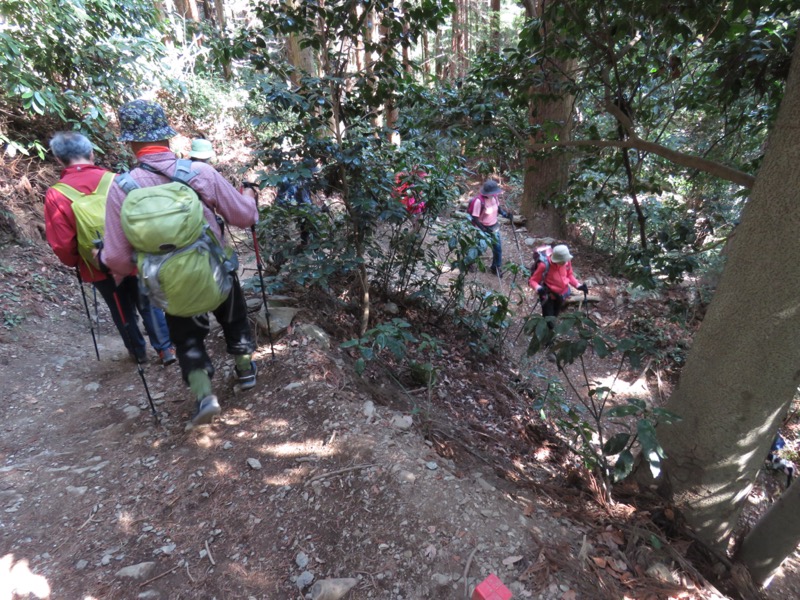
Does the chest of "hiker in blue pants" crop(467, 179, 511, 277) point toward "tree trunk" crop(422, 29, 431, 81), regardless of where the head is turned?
no

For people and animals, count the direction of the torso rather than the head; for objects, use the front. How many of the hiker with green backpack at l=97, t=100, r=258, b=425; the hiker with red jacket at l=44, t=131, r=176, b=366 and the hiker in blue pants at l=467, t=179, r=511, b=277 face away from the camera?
2

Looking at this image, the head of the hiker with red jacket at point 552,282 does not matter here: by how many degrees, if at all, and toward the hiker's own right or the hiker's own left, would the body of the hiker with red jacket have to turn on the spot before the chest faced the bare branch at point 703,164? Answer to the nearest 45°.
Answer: approximately 45° to the hiker's own right

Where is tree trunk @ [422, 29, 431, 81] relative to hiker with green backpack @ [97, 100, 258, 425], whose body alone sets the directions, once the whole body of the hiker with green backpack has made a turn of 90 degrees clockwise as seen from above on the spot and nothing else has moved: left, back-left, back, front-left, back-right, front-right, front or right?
front-left

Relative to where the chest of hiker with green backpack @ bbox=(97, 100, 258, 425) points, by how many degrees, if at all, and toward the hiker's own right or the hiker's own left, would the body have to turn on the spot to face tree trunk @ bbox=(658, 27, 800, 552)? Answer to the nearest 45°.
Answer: approximately 135° to the hiker's own right

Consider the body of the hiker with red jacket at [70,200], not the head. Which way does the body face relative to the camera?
away from the camera

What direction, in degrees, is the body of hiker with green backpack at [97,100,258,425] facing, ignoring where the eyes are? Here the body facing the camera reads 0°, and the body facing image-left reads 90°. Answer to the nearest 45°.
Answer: approximately 180°

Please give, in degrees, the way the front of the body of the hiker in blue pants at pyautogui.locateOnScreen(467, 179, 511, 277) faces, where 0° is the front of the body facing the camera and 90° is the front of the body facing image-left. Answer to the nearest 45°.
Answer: approximately 315°

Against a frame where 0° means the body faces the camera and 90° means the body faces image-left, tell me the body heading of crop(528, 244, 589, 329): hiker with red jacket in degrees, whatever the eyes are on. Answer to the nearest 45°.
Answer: approximately 315°

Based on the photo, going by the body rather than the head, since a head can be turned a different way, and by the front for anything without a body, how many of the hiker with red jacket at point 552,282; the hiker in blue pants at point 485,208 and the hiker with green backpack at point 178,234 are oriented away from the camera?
1

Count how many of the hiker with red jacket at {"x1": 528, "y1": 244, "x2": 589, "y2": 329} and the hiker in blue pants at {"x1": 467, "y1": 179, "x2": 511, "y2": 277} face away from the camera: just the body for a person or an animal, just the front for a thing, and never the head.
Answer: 0

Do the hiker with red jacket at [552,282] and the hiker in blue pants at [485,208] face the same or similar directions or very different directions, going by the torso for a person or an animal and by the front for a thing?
same or similar directions

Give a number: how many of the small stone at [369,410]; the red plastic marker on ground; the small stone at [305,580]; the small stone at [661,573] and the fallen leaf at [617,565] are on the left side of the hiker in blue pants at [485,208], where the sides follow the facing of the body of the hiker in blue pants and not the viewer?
0
